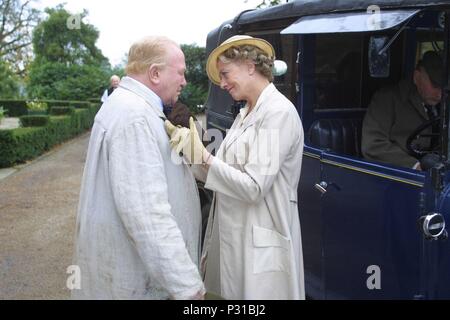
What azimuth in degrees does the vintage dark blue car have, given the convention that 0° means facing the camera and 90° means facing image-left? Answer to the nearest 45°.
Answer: approximately 315°

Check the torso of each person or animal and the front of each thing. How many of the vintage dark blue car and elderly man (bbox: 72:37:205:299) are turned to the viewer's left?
0

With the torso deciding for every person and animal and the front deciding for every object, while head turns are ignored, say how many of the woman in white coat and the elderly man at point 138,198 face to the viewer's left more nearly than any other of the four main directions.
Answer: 1

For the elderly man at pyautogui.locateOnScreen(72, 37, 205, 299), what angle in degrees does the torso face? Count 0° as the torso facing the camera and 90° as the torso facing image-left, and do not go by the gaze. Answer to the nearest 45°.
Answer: approximately 270°

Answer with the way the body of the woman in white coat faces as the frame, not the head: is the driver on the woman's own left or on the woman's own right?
on the woman's own right

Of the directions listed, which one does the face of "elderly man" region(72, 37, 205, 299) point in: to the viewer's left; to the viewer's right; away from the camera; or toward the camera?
to the viewer's right

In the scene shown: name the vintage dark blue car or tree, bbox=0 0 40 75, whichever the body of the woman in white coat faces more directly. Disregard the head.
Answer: the tree

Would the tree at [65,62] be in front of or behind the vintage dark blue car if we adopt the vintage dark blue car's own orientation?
behind

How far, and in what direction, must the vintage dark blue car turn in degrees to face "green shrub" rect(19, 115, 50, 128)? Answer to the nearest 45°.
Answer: approximately 180°

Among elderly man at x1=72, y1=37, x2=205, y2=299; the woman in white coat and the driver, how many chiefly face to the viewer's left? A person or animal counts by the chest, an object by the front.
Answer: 1

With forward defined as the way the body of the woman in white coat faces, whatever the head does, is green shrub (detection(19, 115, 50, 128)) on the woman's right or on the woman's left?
on the woman's right

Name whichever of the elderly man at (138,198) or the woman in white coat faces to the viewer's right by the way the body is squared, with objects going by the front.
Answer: the elderly man

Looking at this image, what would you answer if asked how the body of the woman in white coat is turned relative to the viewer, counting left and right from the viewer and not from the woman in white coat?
facing to the left of the viewer

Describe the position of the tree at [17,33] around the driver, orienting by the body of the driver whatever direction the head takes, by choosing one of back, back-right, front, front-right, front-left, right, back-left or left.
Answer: back

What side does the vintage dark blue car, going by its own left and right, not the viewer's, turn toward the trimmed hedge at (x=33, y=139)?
back

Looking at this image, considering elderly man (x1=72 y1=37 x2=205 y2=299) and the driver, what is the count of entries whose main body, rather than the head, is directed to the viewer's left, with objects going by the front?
0
